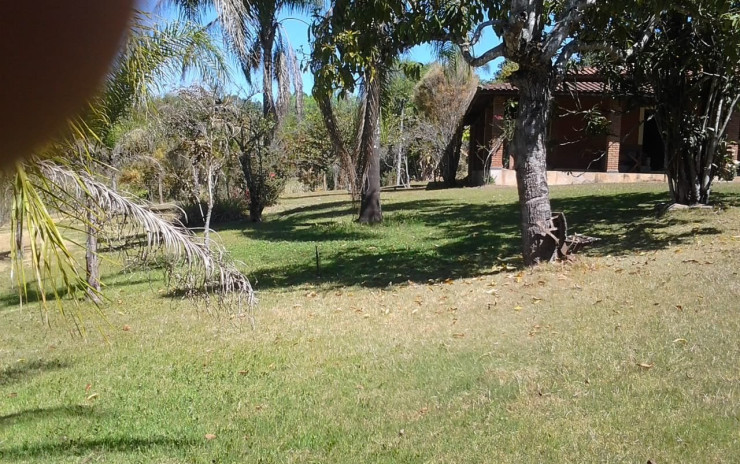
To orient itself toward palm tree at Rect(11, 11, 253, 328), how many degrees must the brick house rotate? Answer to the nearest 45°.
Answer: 0° — it already faces it

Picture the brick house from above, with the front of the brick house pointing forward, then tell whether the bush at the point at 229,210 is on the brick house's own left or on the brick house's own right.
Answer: on the brick house's own right

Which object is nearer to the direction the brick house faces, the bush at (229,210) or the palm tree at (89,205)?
the palm tree

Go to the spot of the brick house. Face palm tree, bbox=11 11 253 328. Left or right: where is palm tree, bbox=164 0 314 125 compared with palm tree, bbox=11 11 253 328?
right

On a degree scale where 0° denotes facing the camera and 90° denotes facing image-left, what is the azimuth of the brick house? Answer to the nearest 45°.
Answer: approximately 0°

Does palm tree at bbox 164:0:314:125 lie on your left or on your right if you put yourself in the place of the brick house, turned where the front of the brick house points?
on your right
